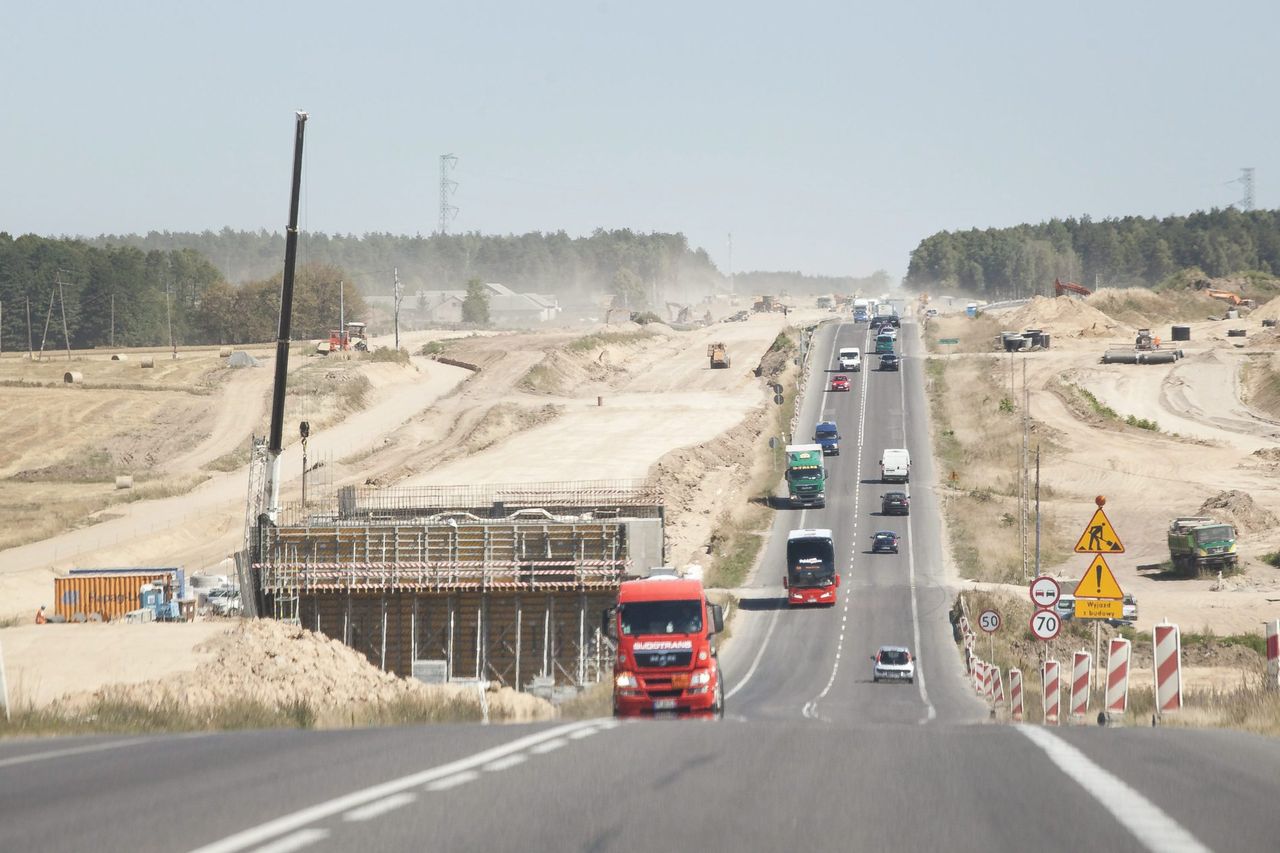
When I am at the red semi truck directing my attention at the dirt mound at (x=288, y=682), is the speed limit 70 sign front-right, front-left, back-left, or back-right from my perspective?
back-right

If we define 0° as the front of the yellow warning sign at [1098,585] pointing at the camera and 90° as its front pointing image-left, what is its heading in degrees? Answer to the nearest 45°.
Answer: approximately 0°

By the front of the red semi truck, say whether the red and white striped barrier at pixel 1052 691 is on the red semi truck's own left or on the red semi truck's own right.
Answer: on the red semi truck's own left

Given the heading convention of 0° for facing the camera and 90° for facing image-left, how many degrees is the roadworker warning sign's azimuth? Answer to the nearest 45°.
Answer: approximately 0°

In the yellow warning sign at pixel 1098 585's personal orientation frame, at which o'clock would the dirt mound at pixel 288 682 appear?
The dirt mound is roughly at 3 o'clock from the yellow warning sign.

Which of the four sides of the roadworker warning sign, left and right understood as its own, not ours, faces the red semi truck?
right
